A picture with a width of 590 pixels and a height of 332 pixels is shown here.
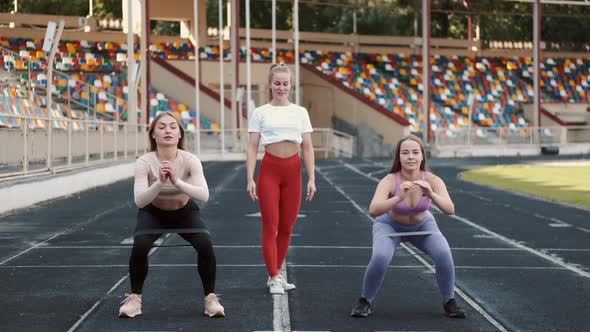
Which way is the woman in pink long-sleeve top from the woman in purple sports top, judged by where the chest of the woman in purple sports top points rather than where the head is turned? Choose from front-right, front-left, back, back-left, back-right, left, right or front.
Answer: right

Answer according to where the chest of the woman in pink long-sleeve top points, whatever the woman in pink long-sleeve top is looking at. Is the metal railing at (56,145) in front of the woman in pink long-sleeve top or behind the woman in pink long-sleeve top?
behind

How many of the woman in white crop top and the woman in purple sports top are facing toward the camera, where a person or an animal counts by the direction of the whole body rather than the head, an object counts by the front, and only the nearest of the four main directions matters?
2

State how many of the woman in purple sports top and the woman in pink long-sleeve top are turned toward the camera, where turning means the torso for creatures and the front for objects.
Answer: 2

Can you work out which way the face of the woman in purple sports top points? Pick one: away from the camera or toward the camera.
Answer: toward the camera

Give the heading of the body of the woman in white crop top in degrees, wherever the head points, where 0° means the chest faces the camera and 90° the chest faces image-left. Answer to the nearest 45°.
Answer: approximately 0°

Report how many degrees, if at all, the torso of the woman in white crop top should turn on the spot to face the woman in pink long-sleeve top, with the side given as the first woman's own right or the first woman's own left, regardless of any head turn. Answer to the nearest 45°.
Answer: approximately 45° to the first woman's own right

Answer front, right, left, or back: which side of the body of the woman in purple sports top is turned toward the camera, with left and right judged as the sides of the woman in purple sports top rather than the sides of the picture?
front

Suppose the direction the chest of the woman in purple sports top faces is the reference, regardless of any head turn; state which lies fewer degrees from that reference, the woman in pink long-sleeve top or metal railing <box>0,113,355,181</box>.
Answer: the woman in pink long-sleeve top

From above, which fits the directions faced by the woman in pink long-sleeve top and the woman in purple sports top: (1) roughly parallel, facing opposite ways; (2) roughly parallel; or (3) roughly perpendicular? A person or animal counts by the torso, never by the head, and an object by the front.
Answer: roughly parallel

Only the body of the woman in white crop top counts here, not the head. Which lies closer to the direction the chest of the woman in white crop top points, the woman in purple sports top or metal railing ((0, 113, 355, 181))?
the woman in purple sports top

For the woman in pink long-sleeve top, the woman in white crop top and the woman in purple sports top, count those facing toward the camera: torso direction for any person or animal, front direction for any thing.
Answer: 3

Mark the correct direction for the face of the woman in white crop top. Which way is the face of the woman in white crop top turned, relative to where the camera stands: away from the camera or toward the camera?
toward the camera
